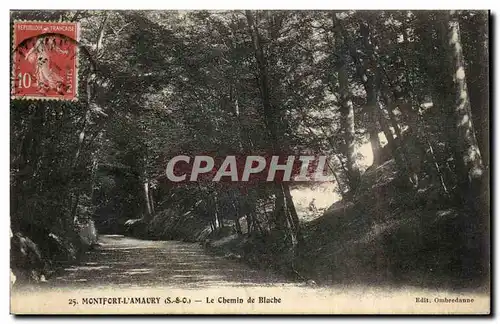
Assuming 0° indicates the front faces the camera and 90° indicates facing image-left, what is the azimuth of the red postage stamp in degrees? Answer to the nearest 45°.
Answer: approximately 0°
